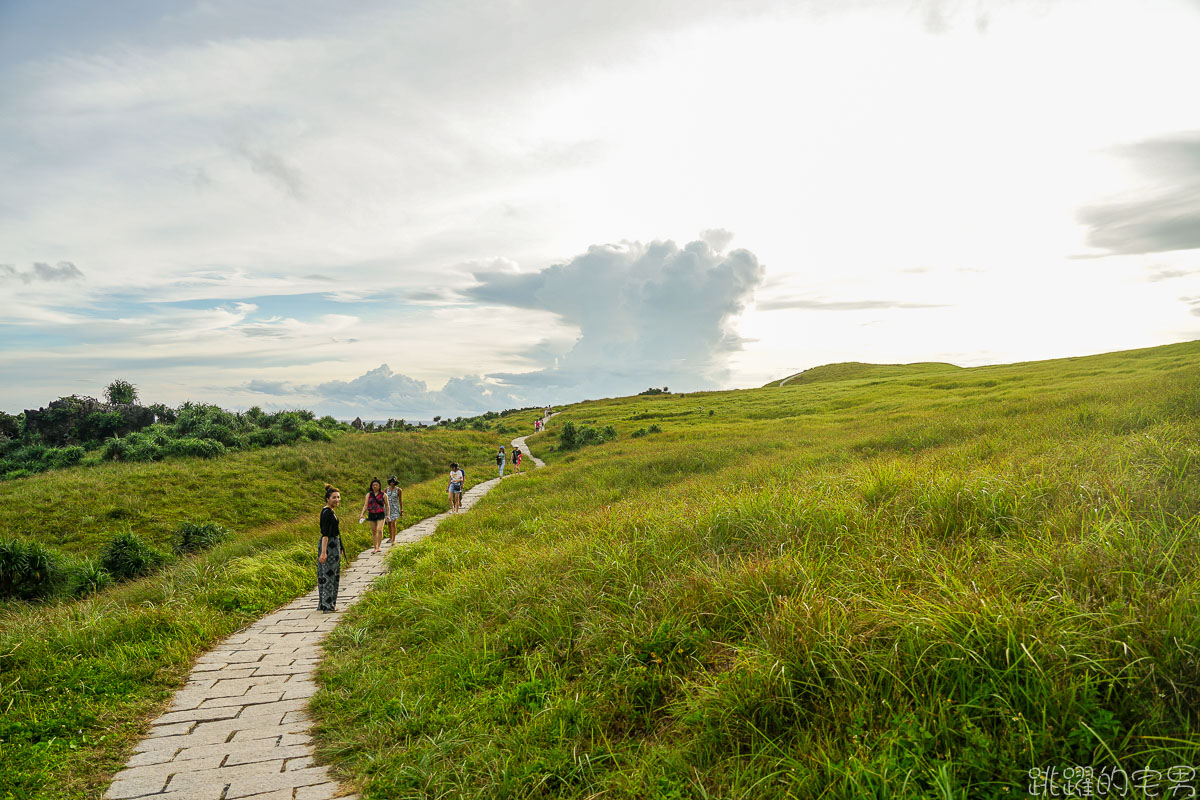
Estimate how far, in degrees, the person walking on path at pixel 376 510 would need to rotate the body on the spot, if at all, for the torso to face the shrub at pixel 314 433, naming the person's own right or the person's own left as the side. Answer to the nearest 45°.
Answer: approximately 180°

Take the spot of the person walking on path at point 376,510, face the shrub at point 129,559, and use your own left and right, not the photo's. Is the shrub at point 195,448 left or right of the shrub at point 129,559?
right

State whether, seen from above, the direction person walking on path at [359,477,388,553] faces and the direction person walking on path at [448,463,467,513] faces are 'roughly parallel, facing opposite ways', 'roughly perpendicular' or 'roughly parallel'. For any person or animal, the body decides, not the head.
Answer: roughly parallel

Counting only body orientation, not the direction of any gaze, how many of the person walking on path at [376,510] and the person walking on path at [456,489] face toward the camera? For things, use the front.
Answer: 2

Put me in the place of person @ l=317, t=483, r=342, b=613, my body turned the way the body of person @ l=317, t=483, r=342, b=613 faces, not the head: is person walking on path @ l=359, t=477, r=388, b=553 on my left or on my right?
on my left

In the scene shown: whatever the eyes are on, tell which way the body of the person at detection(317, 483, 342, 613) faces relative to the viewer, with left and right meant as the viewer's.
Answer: facing the viewer and to the right of the viewer

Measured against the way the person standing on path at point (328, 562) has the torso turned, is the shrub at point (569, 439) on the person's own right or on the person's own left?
on the person's own left

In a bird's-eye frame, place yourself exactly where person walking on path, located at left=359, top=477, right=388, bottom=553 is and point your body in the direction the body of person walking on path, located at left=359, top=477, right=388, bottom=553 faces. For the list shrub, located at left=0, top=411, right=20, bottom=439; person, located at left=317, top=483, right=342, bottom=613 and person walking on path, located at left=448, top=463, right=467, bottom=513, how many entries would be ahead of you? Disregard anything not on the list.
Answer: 1

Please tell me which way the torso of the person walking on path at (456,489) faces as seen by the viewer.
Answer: toward the camera

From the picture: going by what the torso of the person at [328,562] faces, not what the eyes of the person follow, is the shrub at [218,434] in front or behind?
behind

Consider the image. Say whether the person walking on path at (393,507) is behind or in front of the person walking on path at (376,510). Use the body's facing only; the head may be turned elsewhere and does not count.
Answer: behind

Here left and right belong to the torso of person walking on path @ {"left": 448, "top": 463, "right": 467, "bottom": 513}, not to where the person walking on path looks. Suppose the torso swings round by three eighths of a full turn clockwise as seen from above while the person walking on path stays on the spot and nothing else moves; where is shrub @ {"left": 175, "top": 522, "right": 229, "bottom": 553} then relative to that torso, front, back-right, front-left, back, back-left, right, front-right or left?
front-left

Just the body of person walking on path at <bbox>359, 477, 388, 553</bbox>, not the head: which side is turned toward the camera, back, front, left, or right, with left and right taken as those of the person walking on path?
front

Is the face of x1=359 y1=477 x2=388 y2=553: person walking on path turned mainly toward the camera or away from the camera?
toward the camera
